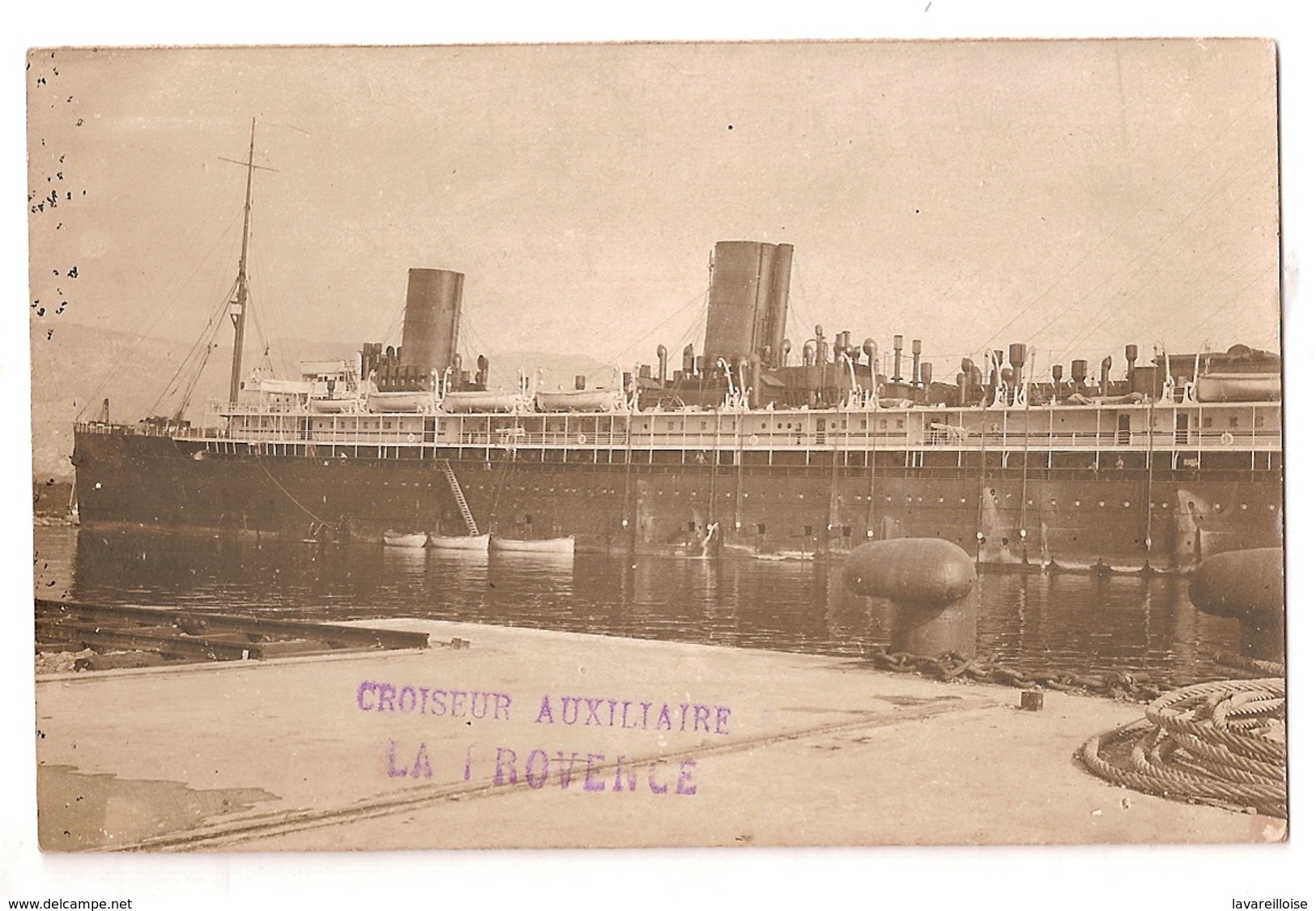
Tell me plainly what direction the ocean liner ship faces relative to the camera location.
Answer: facing away from the viewer and to the left of the viewer

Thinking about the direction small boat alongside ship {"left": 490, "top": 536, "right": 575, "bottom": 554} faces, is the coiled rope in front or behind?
behind

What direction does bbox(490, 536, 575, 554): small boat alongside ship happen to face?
to the viewer's left

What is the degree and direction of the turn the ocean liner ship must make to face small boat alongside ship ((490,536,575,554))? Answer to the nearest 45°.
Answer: approximately 45° to its left

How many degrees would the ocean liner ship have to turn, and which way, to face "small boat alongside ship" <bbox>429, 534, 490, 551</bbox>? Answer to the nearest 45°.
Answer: approximately 45° to its left

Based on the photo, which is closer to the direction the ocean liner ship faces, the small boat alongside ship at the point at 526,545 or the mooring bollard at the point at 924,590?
the small boat alongside ship
